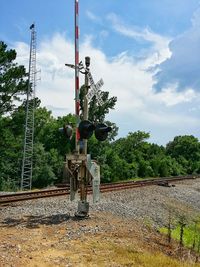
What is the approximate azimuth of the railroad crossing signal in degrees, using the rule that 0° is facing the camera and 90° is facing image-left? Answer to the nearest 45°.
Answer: approximately 315°

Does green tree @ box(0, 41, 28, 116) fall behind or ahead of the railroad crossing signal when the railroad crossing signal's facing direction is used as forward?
behind
